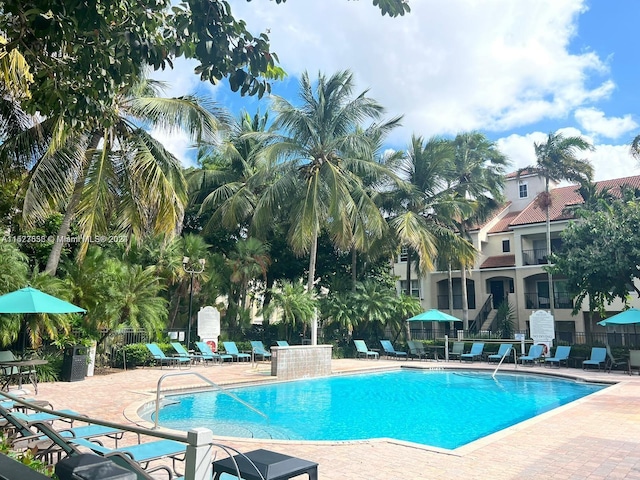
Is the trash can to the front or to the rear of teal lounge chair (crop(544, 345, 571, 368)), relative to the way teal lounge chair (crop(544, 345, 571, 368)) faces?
to the front

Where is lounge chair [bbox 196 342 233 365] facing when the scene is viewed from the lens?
facing the viewer and to the right of the viewer

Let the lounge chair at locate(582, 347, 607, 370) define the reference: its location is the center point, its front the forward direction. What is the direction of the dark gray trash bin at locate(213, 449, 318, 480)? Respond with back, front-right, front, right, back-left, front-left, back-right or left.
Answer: front-left

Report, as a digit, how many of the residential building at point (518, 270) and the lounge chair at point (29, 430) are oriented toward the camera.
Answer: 1

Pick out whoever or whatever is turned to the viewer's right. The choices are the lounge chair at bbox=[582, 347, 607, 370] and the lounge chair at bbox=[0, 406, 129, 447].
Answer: the lounge chair at bbox=[0, 406, 129, 447]

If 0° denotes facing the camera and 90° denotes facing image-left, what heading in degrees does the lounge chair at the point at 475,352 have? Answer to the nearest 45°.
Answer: approximately 45°

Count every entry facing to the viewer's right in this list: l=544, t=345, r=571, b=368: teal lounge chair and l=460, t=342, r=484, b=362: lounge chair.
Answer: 0

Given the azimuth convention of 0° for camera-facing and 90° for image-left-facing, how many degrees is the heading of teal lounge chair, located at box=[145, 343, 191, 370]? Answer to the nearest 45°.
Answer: approximately 315°

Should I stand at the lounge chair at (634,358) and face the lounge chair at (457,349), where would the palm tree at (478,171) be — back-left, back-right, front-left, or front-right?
front-right

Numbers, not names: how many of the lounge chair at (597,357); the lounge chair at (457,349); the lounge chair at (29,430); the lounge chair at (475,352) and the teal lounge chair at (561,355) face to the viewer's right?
1

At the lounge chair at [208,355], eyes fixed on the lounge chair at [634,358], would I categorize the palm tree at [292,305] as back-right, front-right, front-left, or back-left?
front-left

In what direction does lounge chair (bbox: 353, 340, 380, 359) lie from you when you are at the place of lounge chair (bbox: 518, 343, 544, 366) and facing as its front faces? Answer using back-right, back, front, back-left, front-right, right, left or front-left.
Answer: front-right

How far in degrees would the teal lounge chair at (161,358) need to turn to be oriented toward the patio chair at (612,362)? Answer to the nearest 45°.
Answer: approximately 45° to its left

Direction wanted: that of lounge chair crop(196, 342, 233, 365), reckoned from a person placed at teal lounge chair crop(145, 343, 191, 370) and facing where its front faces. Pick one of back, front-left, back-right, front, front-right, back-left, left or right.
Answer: left

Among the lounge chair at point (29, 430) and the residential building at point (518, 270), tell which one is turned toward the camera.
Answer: the residential building

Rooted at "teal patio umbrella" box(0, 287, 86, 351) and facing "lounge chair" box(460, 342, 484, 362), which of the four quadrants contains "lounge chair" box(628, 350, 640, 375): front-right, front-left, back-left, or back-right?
front-right

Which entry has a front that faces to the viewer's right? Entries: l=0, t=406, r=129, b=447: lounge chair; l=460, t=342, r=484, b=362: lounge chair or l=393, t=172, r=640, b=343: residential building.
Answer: l=0, t=406, r=129, b=447: lounge chair

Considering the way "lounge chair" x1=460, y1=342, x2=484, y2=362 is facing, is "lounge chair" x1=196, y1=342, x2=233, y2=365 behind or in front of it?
in front
